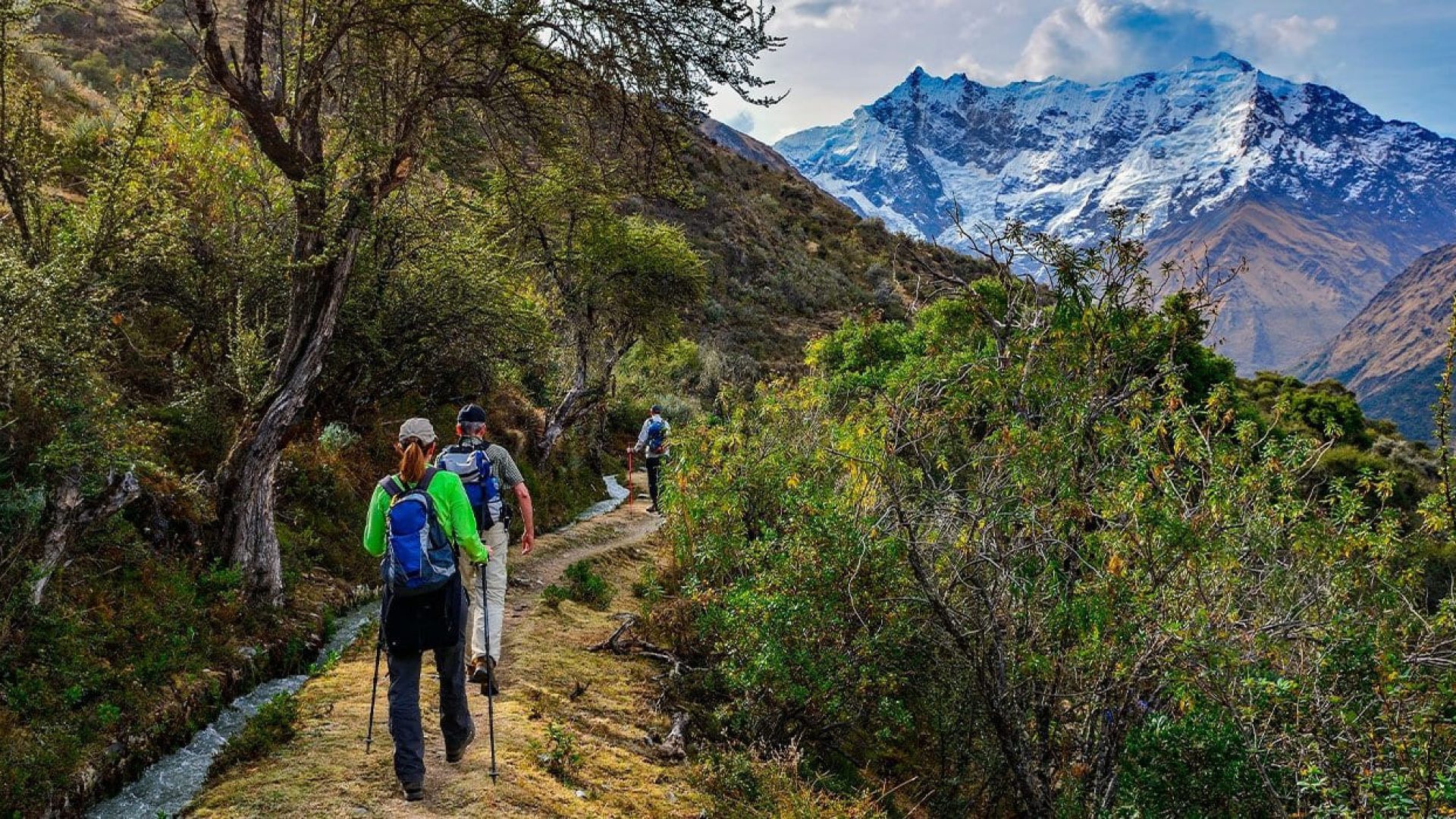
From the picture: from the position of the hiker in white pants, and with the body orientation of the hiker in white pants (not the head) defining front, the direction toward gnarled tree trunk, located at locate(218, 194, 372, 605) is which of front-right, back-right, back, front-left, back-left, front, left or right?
front-left

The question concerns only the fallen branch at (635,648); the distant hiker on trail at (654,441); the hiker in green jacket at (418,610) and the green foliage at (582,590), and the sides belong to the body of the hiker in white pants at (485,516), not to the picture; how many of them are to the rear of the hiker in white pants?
1

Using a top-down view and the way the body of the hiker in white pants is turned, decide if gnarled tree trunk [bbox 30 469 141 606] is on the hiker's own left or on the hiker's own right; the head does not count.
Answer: on the hiker's own left

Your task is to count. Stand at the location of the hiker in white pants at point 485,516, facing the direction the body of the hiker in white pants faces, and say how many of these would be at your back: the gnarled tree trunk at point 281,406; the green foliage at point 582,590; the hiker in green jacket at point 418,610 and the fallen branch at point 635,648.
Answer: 1

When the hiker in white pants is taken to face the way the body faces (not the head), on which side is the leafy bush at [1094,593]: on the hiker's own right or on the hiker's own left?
on the hiker's own right

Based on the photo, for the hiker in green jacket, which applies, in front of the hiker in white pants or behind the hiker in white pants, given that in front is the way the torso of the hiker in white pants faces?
behind

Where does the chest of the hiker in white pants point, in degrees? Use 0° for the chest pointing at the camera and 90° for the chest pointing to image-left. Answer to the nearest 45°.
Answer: approximately 180°

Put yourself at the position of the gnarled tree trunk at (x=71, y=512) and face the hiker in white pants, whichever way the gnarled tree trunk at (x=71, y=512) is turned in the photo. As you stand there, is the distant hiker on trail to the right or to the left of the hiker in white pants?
left

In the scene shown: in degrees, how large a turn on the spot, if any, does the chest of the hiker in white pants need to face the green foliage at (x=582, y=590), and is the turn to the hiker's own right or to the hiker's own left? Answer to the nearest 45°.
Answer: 0° — they already face it

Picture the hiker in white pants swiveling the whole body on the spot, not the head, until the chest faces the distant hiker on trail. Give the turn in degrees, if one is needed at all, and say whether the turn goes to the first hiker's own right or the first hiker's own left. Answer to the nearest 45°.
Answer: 0° — they already face them
